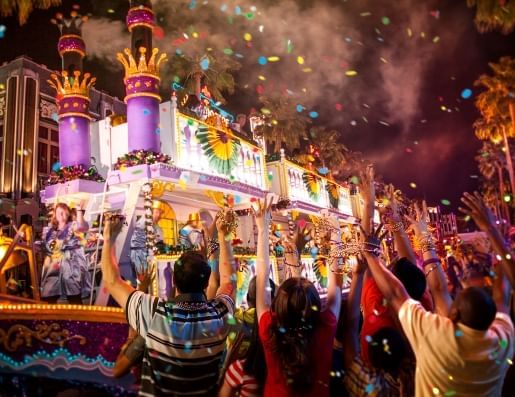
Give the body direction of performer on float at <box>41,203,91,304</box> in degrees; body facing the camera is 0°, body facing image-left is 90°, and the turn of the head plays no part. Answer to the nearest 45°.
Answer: approximately 0°

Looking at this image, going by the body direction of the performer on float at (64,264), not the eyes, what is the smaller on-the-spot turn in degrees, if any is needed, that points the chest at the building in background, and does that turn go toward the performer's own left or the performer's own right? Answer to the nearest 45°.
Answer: approximately 180°

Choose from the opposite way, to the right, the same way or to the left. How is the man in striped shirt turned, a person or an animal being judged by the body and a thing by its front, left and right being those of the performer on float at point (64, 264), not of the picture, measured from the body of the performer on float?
the opposite way

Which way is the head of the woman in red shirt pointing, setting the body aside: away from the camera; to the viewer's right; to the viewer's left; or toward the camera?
away from the camera

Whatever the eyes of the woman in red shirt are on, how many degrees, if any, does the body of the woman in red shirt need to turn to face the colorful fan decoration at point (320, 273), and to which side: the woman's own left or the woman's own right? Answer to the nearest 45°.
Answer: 0° — they already face it

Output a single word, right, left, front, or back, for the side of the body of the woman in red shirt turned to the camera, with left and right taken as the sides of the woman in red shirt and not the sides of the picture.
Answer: back

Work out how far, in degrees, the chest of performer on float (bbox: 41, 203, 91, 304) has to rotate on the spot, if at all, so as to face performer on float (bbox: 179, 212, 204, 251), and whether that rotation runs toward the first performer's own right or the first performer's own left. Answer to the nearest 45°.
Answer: approximately 135° to the first performer's own left

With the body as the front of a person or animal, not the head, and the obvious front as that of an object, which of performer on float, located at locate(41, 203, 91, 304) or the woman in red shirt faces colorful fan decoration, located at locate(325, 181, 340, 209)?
the woman in red shirt

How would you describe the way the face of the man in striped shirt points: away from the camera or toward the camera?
away from the camera

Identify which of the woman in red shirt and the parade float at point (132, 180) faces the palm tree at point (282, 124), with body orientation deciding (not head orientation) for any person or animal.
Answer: the woman in red shirt

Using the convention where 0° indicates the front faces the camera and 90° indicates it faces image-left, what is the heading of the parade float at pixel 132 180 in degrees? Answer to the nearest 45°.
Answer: approximately 45°

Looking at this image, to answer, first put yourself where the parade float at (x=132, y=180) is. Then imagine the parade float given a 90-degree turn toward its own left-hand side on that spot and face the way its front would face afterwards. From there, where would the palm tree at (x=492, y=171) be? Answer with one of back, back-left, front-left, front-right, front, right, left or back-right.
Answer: left

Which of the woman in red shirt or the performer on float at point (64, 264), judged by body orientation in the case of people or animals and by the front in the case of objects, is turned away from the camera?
the woman in red shirt

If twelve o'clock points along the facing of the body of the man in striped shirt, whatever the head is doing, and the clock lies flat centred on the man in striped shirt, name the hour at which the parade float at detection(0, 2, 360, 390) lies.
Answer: The parade float is roughly at 12 o'clock from the man in striped shirt.

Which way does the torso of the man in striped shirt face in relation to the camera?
away from the camera

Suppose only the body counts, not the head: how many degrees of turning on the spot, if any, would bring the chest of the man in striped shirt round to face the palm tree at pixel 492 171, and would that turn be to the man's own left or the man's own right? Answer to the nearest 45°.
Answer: approximately 45° to the man's own right

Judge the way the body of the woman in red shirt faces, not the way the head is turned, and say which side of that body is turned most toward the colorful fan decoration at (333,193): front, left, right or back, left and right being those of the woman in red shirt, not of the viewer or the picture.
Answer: front

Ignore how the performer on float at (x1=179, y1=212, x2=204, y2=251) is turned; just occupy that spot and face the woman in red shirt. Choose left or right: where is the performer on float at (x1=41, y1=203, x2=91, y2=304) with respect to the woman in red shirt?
right
